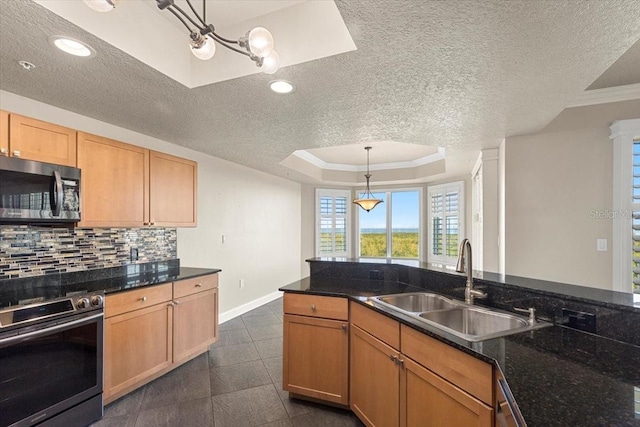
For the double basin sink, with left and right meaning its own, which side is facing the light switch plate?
back

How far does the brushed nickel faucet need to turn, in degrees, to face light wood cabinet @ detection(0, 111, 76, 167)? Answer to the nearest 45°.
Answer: approximately 45° to its right

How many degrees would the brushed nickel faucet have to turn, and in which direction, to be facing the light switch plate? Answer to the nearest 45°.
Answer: approximately 180°

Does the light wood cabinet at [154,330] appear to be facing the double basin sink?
yes

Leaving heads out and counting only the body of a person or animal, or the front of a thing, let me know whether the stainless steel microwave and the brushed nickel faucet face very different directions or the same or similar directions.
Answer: very different directions

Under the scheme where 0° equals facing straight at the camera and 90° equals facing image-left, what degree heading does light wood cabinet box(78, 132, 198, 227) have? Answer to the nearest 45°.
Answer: approximately 315°
